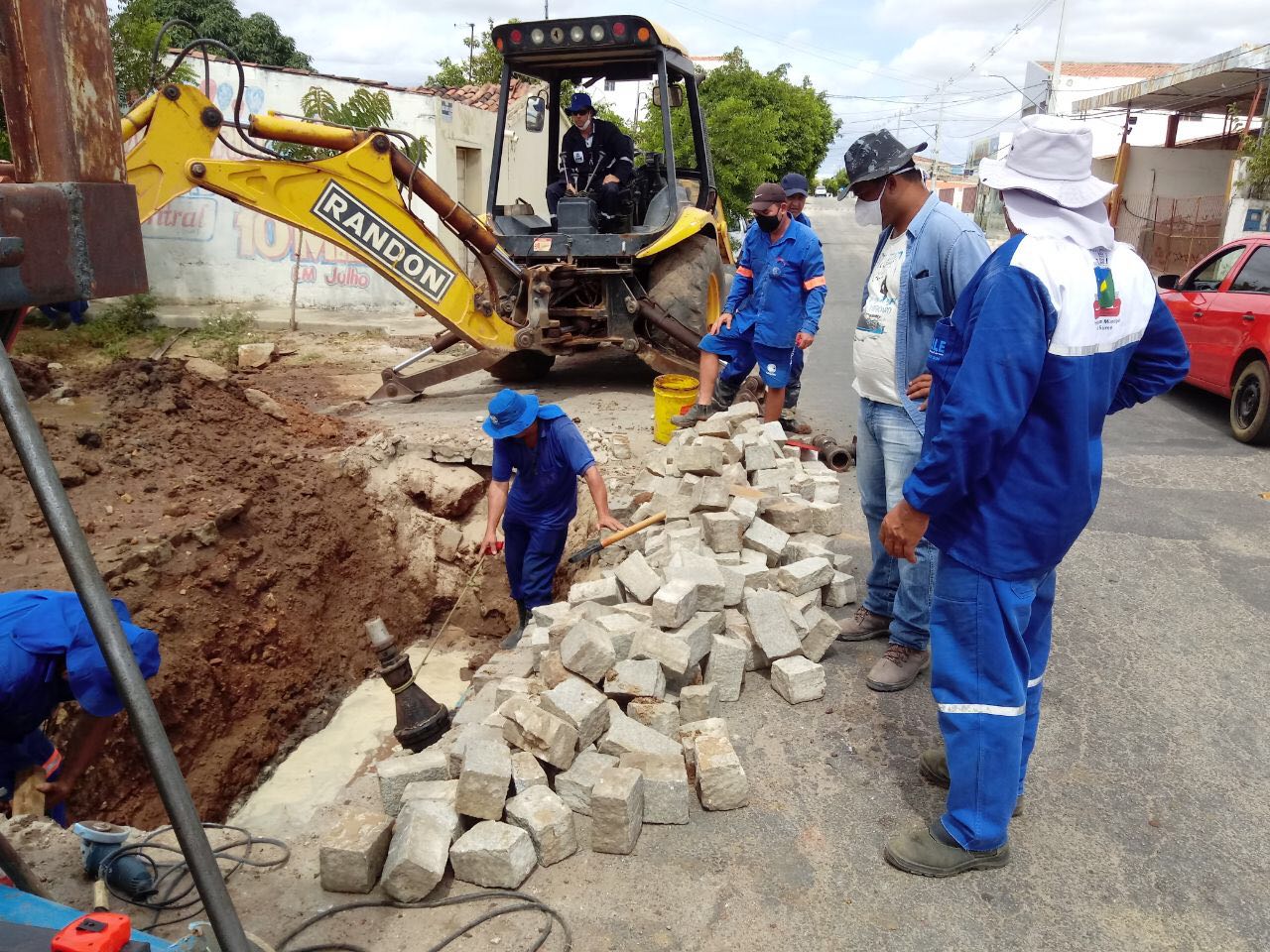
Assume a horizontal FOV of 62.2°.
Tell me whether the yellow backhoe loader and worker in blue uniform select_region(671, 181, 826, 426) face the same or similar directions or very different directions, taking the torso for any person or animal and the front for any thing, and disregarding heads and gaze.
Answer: very different directions

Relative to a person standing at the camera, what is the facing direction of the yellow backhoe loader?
facing away from the viewer and to the right of the viewer

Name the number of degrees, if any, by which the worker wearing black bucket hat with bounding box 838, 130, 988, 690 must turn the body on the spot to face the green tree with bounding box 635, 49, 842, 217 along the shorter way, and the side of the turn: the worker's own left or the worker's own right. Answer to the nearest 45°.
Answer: approximately 135° to the worker's own right

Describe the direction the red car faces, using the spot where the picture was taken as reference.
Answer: facing away from the viewer and to the left of the viewer

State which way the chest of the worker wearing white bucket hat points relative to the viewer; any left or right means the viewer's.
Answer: facing away from the viewer and to the left of the viewer

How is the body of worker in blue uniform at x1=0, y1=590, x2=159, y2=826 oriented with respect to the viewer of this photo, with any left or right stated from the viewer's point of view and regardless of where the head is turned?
facing to the right of the viewer

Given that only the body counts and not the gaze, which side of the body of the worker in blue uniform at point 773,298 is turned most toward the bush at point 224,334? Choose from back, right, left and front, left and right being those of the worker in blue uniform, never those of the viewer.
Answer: right

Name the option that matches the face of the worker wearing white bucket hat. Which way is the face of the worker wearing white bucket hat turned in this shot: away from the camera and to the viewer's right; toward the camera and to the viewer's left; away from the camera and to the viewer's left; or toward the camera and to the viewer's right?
away from the camera and to the viewer's left

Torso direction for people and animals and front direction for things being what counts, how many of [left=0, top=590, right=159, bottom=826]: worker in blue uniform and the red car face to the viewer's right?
1
